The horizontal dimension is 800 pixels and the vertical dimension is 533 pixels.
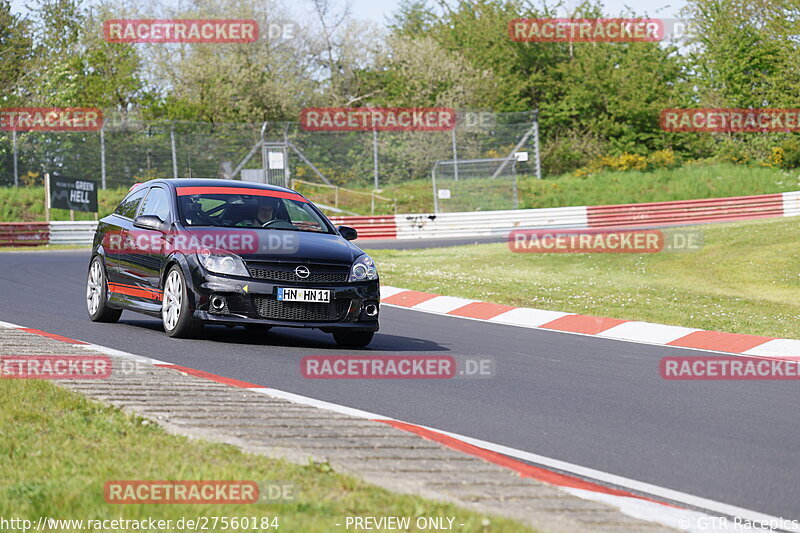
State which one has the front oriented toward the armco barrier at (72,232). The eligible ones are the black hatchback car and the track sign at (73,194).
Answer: the track sign

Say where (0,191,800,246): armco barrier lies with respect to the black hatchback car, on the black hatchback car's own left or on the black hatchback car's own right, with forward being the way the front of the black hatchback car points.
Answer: on the black hatchback car's own left

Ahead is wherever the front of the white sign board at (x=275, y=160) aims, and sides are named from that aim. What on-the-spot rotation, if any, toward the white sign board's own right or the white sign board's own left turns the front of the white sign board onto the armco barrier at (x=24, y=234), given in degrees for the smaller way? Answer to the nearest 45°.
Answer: approximately 45° to the white sign board's own right

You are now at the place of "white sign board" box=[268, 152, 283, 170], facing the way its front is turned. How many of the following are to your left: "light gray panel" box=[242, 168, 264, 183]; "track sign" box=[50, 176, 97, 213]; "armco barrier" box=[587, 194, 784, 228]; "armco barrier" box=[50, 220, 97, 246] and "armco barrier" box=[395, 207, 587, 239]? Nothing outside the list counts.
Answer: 2

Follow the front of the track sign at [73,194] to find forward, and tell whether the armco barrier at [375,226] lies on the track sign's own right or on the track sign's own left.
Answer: on the track sign's own left

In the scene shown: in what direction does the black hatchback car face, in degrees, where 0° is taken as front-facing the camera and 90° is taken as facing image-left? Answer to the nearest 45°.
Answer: approximately 315°

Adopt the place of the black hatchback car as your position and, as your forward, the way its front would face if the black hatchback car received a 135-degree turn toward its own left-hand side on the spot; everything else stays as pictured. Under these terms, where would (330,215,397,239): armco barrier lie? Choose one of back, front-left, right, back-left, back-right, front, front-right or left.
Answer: front

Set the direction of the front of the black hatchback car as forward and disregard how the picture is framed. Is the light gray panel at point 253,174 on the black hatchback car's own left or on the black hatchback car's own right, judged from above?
on the black hatchback car's own left

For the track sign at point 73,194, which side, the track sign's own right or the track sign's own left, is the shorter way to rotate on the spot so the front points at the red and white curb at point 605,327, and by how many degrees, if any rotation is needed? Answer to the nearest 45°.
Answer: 0° — it already faces it

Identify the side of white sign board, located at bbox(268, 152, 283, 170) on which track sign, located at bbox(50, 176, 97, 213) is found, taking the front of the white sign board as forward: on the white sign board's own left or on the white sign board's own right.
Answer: on the white sign board's own right

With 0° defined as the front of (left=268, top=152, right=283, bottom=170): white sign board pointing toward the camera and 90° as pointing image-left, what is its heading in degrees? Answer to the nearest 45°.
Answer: approximately 0°
